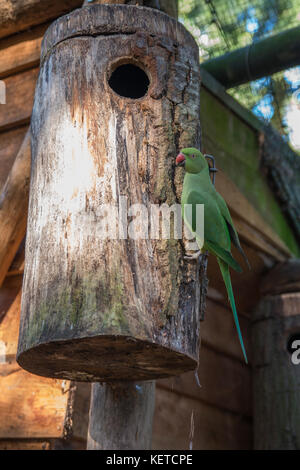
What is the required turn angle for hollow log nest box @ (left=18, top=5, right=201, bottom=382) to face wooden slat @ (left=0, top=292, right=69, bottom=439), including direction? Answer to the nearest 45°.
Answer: approximately 180°

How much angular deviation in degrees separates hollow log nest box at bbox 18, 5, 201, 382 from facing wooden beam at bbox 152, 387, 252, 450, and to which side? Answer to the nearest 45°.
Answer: approximately 180°

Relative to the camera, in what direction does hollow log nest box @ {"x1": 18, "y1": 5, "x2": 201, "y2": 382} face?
facing the viewer

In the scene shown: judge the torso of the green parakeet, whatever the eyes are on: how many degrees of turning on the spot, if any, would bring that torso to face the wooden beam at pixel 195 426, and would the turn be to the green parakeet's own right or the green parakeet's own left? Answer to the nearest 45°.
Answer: approximately 90° to the green parakeet's own right

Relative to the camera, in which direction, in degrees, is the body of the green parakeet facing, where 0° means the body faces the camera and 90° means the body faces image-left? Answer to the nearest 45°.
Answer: approximately 90°

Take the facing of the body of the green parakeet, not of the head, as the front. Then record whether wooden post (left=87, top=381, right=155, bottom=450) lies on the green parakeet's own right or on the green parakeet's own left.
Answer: on the green parakeet's own right

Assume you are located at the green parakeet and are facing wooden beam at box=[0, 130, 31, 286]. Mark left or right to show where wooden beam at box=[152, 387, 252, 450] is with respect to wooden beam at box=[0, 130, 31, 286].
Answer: right

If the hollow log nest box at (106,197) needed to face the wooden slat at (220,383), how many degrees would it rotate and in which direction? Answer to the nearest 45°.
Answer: approximately 180°

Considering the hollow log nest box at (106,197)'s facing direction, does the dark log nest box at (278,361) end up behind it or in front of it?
behind
